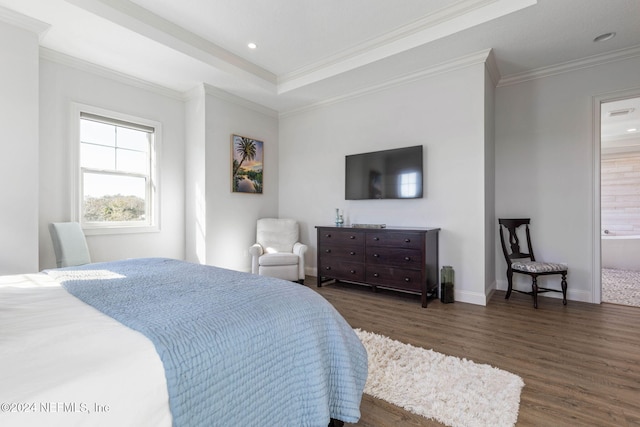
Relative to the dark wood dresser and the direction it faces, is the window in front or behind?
in front

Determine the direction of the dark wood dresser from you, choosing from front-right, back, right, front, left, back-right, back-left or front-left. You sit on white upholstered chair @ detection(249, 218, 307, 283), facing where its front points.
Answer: front-left

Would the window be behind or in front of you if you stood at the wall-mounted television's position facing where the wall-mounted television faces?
in front

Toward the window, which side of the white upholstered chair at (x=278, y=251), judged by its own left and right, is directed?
right

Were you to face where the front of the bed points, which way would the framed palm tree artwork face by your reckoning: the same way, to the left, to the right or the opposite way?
to the right

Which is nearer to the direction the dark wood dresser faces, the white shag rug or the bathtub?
the white shag rug

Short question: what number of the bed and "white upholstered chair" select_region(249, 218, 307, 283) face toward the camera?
1

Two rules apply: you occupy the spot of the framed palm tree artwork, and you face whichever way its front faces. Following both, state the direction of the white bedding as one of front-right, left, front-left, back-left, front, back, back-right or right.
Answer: front-right

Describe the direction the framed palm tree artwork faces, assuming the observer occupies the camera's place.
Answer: facing the viewer and to the right of the viewer

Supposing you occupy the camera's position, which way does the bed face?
facing away from the viewer and to the right of the viewer

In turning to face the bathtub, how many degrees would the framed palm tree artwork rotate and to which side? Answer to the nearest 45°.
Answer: approximately 45° to its left

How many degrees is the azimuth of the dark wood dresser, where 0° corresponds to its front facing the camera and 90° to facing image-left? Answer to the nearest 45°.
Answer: approximately 45°
